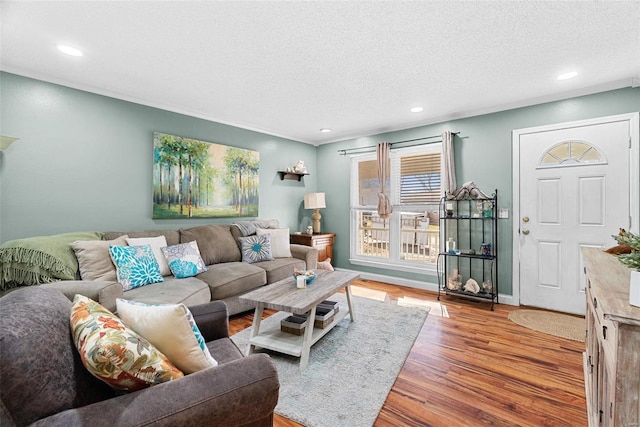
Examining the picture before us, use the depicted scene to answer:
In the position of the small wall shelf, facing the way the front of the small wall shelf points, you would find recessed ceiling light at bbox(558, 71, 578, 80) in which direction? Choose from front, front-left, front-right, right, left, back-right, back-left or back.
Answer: front

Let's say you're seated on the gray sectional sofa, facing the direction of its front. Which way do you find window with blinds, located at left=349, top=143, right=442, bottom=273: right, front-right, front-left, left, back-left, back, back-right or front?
front-left

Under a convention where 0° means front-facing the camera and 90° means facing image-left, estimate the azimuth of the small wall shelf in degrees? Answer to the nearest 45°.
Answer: approximately 315°

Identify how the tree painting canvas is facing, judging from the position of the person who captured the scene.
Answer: facing the viewer and to the right of the viewer

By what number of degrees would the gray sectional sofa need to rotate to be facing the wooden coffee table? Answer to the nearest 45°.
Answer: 0° — it already faces it

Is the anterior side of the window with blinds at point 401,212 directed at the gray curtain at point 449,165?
no

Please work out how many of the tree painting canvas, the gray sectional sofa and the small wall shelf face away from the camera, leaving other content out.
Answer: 0

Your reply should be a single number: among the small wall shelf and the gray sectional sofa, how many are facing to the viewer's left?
0

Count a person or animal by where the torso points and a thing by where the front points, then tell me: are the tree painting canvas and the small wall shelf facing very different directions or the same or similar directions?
same or similar directions

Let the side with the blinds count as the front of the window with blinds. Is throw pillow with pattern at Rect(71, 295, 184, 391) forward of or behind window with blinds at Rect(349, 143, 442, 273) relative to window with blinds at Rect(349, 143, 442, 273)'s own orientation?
forward

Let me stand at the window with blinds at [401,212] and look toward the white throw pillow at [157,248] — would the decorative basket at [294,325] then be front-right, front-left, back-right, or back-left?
front-left

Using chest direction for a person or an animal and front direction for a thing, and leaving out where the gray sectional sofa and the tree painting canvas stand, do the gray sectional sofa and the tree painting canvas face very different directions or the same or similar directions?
same or similar directions

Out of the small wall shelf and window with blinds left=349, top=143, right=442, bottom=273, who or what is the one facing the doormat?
the small wall shelf

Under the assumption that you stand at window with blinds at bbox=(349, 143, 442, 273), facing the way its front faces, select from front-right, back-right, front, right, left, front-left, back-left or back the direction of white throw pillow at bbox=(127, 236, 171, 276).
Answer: front

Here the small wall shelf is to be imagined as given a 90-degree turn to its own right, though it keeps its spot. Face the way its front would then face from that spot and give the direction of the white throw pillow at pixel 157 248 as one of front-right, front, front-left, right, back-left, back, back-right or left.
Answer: front

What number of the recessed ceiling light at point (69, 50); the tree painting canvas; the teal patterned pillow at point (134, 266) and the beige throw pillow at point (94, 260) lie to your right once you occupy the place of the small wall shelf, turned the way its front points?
4

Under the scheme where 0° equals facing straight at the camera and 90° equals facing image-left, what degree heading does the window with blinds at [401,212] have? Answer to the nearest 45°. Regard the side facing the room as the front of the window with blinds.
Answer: approximately 45°
